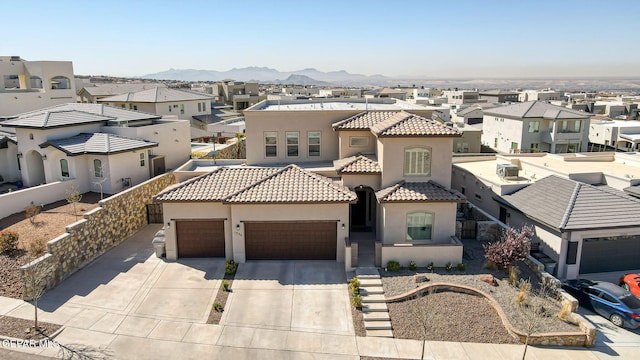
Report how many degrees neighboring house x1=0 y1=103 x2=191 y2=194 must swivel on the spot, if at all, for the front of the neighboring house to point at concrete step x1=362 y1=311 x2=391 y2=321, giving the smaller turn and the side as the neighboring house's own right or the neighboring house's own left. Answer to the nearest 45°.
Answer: approximately 90° to the neighboring house's own left

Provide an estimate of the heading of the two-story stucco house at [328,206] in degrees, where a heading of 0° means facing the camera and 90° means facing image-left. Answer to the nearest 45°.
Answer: approximately 0°

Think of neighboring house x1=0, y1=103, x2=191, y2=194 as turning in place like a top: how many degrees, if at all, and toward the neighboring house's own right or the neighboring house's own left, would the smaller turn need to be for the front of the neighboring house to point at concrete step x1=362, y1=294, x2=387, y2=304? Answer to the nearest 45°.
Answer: approximately 90° to the neighboring house's own left

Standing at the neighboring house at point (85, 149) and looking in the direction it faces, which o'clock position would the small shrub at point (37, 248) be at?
The small shrub is roughly at 11 o'clock from the neighboring house.

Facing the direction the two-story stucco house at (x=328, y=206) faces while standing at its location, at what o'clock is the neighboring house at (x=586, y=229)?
The neighboring house is roughly at 9 o'clock from the two-story stucco house.

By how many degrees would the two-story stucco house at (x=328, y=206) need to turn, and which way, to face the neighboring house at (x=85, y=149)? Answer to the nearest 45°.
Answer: approximately 135° to its right

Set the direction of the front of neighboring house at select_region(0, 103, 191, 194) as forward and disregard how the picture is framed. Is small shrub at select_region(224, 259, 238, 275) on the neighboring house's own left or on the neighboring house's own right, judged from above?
on the neighboring house's own left

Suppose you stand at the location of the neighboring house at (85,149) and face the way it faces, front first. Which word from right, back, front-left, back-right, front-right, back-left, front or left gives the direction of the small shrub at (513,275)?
left

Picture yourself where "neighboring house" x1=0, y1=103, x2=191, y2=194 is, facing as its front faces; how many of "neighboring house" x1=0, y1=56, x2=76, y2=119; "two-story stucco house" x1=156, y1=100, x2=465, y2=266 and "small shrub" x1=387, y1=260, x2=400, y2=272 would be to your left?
2

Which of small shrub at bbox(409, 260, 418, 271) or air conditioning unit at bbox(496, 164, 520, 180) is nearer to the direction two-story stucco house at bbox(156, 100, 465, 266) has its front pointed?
the small shrub
